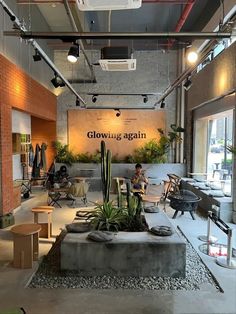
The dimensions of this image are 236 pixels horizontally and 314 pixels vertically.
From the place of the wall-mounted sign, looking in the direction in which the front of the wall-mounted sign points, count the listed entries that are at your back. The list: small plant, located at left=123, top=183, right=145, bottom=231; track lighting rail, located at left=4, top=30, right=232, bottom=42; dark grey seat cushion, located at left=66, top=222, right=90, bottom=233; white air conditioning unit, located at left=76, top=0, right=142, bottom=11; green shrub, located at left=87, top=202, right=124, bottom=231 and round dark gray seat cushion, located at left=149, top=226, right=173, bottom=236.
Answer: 0

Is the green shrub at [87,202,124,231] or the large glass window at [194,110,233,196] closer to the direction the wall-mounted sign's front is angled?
the green shrub

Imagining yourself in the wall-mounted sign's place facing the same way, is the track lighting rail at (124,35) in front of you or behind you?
in front

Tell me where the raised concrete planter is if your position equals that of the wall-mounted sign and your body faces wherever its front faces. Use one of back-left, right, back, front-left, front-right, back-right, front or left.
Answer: front

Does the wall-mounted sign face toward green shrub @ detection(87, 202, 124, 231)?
yes

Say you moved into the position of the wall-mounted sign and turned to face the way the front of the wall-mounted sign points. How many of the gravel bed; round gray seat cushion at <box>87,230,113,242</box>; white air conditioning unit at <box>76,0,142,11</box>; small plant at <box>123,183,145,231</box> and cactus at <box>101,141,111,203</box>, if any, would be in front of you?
5

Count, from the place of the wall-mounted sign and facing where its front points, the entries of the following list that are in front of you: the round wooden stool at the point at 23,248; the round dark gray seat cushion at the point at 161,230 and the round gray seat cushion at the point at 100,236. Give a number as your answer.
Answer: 3

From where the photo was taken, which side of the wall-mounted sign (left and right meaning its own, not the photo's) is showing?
front

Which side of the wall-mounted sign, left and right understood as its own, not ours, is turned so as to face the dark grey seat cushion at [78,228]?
front

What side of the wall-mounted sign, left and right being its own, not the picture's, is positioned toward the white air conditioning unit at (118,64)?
front

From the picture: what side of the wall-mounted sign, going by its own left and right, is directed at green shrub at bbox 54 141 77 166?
right

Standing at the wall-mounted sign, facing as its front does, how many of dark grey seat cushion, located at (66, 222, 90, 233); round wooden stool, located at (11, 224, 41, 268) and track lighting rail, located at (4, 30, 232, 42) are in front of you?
3

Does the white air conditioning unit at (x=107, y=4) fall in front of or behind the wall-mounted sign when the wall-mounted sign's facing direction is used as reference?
in front

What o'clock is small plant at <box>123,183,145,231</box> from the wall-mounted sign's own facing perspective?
The small plant is roughly at 12 o'clock from the wall-mounted sign.

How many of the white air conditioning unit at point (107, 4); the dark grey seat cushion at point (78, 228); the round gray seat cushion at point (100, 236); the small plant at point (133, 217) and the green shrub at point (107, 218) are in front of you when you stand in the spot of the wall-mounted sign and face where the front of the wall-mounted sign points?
5
